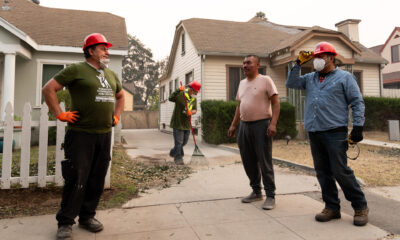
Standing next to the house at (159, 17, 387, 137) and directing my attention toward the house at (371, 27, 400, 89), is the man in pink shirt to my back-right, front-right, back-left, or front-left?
back-right

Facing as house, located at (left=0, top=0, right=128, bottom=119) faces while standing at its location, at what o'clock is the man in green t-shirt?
The man in green t-shirt is roughly at 12 o'clock from the house.

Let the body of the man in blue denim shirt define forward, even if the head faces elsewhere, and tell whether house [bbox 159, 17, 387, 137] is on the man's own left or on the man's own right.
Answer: on the man's own right

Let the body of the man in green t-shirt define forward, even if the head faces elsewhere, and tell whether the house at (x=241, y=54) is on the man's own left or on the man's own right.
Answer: on the man's own left

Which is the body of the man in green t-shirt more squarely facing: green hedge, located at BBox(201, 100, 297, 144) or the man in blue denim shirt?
the man in blue denim shirt

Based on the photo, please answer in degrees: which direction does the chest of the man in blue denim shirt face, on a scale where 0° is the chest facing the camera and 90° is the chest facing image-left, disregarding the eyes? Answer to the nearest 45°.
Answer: approximately 45°

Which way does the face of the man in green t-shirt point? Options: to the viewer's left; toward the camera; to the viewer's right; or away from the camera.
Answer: to the viewer's right

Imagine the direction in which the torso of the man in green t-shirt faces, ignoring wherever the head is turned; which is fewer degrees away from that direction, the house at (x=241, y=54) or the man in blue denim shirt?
the man in blue denim shirt

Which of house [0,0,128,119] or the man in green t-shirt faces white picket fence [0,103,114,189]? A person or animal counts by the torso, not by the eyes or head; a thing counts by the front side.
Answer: the house
